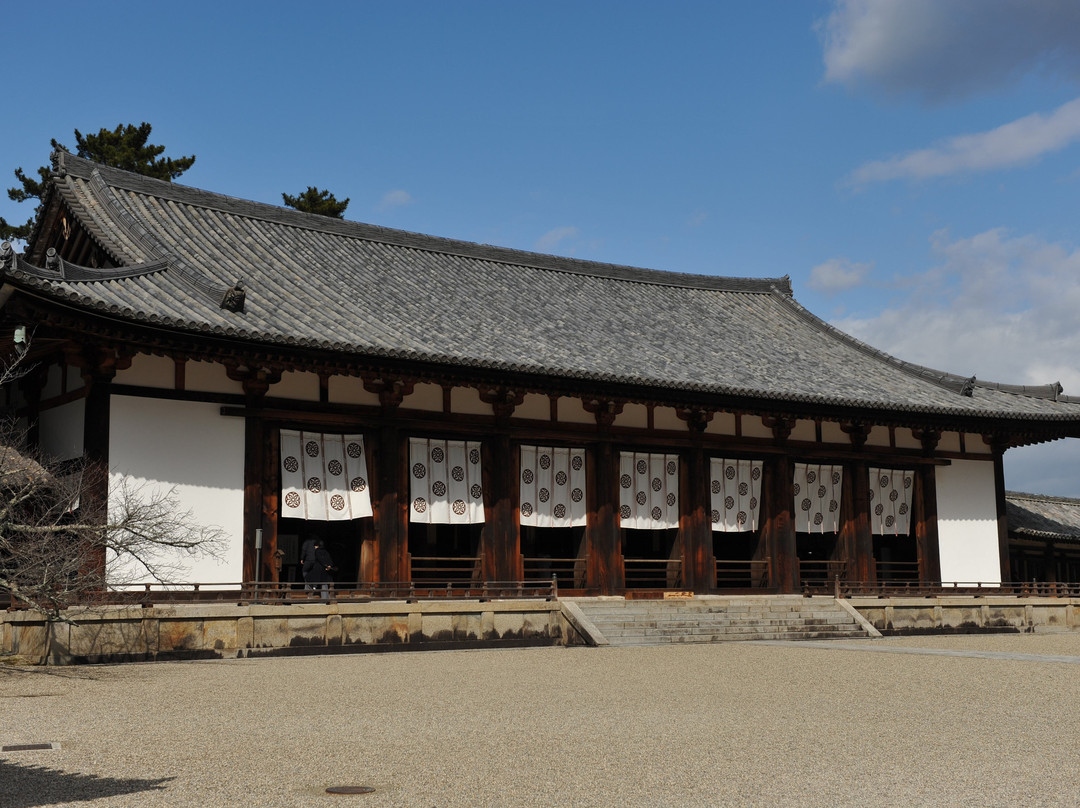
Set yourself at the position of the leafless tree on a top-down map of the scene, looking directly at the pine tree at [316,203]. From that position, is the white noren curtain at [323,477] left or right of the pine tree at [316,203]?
right

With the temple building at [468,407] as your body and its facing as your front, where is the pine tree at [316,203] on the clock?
The pine tree is roughly at 7 o'clock from the temple building.

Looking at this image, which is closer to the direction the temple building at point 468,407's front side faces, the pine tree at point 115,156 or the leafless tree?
the leafless tree

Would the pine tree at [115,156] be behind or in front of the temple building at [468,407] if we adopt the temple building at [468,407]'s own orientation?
behind

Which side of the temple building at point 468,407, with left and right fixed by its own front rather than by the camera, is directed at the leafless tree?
right

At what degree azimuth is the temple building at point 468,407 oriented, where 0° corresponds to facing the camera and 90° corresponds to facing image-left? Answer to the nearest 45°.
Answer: approximately 315°
